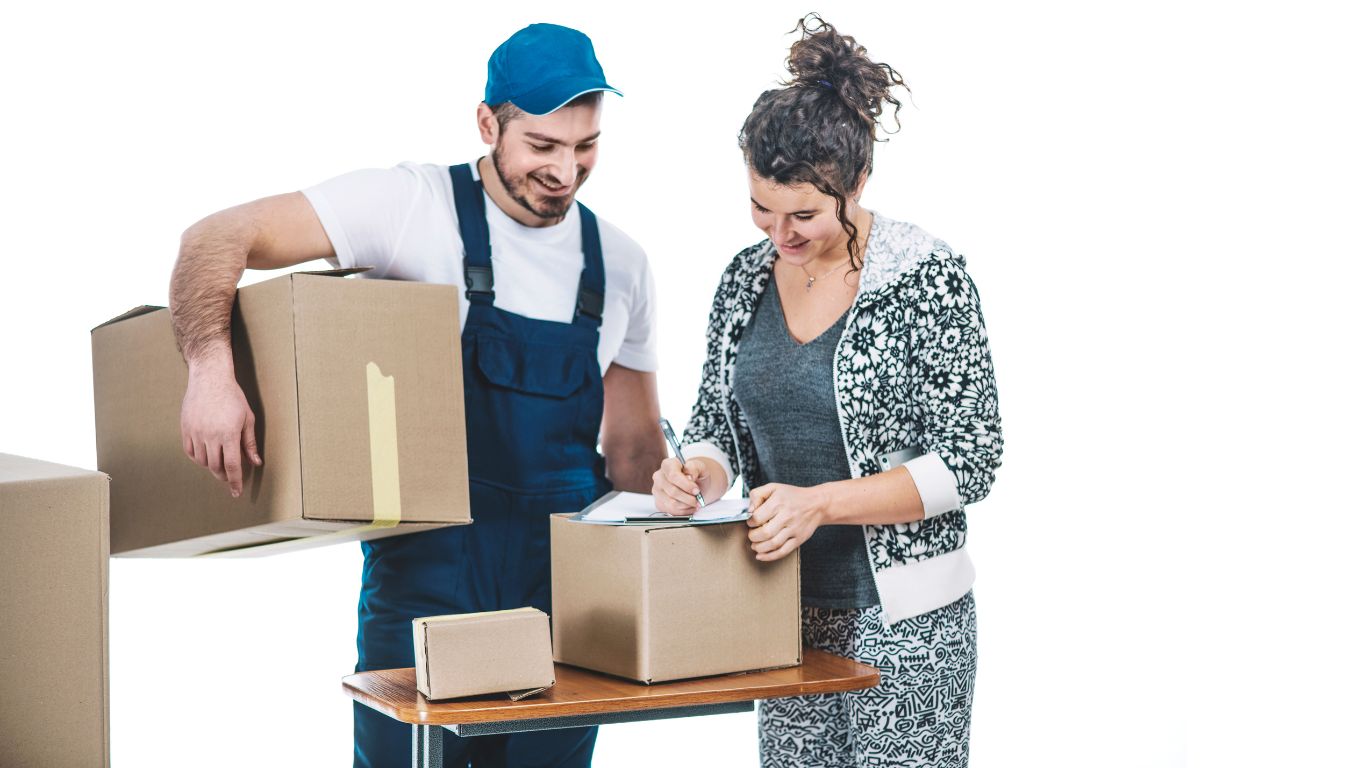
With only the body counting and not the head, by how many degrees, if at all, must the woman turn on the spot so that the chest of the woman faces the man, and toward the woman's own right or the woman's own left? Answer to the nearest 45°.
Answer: approximately 45° to the woman's own right

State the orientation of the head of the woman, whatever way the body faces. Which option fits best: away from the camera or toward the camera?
toward the camera

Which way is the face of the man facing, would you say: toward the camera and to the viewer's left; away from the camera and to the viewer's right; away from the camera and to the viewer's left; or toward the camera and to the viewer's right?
toward the camera and to the viewer's right

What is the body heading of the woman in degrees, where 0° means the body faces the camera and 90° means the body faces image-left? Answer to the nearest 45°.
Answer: approximately 45°
